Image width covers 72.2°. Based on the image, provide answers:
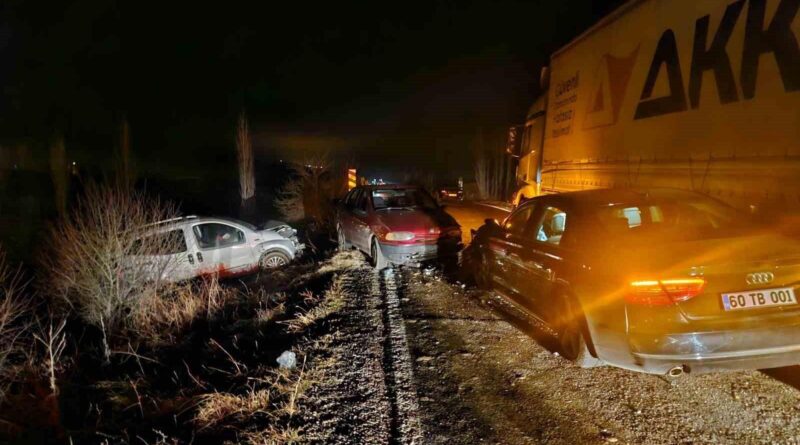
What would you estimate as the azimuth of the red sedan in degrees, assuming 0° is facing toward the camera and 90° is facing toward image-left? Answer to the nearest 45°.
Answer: approximately 315°

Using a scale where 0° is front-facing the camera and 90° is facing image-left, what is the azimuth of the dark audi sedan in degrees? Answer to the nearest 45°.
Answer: approximately 135°

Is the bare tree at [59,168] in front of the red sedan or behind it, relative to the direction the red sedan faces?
behind

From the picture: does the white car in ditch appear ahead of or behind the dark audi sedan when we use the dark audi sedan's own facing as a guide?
ahead

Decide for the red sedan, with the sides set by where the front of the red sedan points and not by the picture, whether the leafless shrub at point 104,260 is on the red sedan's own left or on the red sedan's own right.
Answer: on the red sedan's own right

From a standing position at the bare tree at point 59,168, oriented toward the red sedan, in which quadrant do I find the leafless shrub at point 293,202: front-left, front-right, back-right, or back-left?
front-left

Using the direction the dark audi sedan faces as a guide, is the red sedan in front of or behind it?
in front

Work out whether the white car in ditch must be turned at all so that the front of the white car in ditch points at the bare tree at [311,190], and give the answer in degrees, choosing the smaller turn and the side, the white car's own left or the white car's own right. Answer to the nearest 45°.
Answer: approximately 90° to the white car's own left

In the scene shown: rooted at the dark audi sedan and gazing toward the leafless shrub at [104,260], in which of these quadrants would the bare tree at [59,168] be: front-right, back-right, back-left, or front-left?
front-right

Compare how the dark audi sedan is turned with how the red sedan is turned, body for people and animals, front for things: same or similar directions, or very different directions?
very different directions

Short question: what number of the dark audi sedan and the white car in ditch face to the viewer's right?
1

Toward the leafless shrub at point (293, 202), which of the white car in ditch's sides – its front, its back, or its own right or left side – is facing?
left

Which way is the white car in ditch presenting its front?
to the viewer's right

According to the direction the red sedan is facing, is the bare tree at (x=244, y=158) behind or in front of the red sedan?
behind
